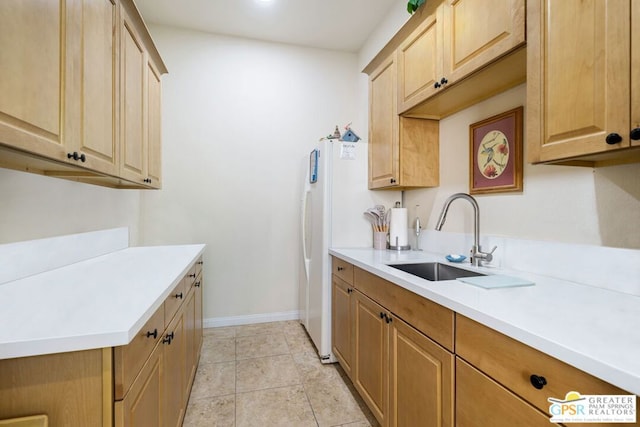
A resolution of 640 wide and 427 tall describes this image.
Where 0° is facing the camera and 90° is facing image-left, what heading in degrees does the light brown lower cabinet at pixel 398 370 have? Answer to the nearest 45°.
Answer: approximately 45°

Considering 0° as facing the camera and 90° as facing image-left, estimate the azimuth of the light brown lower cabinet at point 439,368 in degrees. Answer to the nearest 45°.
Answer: approximately 45°

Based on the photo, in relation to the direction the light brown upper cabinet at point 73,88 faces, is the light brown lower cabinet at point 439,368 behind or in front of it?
in front

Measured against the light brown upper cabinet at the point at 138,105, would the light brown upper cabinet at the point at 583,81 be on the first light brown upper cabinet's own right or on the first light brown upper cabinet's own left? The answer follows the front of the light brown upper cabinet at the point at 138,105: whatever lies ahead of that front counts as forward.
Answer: on the first light brown upper cabinet's own right

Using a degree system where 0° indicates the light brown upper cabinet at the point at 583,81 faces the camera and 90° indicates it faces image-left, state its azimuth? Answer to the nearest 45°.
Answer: approximately 45°

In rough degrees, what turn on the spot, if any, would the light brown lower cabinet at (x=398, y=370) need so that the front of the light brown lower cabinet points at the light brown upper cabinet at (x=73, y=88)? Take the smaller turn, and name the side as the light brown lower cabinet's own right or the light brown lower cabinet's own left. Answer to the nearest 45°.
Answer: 0° — it already faces it

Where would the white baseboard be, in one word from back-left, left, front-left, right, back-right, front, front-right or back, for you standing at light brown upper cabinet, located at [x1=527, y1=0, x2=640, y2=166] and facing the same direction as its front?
front-right

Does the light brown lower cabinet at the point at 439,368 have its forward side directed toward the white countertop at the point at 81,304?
yes

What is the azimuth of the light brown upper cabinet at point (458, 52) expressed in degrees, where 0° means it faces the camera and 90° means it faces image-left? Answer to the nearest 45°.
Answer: approximately 45°

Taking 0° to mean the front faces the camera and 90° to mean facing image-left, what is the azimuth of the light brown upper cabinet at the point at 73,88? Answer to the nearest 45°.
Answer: approximately 315°

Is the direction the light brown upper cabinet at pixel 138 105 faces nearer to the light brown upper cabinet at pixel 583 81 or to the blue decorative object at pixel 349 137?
the blue decorative object

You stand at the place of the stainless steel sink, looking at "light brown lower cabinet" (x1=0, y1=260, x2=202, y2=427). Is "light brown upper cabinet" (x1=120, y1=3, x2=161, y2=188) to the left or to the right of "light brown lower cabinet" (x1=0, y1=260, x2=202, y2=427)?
right

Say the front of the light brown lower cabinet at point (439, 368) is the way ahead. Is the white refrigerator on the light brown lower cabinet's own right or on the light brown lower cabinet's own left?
on the light brown lower cabinet's own right

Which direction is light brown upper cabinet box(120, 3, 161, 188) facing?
to the viewer's right
